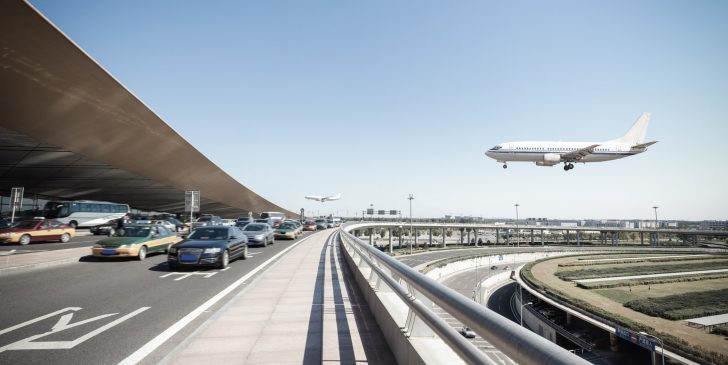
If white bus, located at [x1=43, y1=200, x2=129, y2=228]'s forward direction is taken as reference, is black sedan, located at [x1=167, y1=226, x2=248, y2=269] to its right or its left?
on its left

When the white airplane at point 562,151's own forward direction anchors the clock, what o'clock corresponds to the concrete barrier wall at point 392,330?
The concrete barrier wall is roughly at 9 o'clock from the white airplane.

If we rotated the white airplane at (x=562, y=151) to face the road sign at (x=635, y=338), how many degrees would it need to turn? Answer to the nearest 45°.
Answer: approximately 90° to its left

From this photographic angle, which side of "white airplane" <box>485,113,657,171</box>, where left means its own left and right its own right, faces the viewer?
left

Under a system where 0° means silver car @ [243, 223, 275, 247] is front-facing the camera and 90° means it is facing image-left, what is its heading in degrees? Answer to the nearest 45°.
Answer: approximately 45°

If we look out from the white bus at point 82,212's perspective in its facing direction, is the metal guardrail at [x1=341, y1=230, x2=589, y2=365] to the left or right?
on its left
